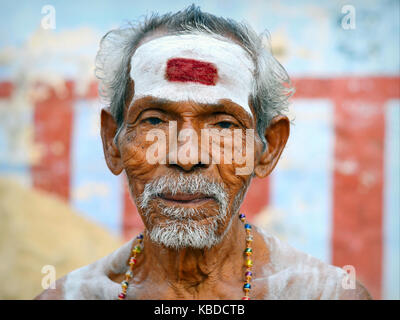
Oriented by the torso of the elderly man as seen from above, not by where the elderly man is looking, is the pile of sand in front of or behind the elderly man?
behind

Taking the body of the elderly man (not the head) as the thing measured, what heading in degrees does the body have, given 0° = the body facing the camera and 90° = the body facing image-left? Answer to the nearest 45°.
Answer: approximately 0°

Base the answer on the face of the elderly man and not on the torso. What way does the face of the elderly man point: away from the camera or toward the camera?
toward the camera
